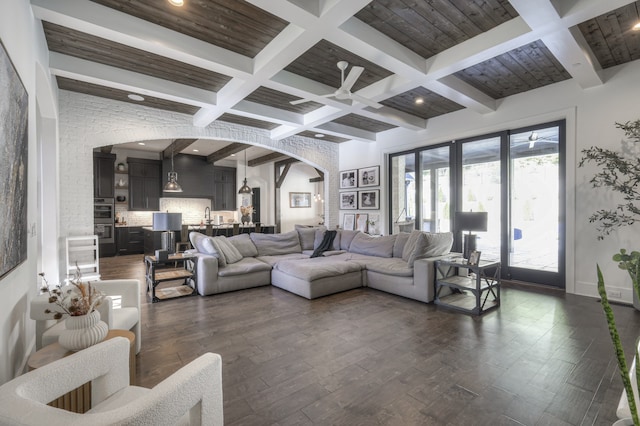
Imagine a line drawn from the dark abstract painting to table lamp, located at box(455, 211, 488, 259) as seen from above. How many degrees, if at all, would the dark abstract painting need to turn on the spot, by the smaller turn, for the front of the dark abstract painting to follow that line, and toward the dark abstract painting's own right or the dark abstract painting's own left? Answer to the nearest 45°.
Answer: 0° — it already faces it

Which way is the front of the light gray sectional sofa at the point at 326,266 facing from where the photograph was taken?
facing the viewer

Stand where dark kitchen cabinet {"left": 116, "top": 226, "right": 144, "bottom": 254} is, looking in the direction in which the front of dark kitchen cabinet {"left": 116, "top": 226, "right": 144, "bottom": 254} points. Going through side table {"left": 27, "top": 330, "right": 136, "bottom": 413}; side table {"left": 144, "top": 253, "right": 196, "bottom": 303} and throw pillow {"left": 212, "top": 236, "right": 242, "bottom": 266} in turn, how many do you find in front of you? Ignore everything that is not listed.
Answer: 3

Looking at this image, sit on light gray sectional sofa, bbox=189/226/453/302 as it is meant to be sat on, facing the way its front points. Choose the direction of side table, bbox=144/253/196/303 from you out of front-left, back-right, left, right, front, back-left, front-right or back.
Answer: right

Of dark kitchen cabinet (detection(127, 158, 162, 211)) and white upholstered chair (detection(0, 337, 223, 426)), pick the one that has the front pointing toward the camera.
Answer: the dark kitchen cabinet

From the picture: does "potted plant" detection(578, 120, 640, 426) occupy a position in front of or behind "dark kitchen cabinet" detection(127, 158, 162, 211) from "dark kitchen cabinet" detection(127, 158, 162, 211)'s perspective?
in front

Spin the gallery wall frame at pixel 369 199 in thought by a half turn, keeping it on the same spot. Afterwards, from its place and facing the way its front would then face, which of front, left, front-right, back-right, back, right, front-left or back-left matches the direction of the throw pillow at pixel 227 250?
back

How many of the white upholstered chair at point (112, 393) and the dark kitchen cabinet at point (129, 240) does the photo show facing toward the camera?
1

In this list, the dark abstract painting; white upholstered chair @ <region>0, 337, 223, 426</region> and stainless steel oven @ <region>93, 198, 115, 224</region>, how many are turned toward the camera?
1

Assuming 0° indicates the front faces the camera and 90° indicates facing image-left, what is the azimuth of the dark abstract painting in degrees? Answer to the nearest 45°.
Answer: approximately 270°

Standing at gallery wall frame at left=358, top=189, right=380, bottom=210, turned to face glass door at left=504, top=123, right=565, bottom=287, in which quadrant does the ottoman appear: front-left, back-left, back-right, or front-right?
front-right

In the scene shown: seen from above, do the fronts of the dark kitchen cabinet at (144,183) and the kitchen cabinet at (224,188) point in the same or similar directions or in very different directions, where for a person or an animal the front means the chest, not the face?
same or similar directions

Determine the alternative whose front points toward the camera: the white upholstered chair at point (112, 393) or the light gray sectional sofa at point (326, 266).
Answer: the light gray sectional sofa

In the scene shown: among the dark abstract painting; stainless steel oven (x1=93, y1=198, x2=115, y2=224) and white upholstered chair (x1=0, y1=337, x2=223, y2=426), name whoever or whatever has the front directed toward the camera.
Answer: the stainless steel oven

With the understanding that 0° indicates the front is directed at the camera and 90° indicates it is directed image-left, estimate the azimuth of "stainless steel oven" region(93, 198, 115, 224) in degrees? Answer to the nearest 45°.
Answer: approximately 0°

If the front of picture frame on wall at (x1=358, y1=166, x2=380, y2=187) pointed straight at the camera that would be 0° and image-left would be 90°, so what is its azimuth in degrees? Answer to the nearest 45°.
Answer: approximately 45°

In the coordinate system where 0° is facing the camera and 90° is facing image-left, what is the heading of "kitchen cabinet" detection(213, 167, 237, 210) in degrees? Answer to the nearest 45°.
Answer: approximately 0°

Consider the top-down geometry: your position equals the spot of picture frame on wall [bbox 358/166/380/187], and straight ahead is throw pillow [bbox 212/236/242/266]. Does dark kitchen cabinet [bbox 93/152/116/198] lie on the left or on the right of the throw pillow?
right
